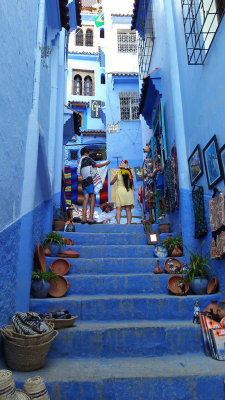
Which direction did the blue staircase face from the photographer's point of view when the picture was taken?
facing the viewer

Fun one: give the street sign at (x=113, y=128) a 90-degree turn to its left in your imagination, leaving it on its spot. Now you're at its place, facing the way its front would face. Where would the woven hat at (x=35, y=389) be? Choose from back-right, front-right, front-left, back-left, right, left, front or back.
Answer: right

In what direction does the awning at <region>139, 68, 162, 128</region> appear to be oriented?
to the viewer's left

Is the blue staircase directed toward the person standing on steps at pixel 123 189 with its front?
no

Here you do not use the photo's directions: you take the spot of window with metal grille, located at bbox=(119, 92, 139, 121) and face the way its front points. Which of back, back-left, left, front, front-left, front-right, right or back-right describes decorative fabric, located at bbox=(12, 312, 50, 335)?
front

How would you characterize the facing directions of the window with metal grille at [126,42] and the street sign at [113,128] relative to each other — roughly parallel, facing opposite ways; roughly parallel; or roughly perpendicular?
roughly parallel

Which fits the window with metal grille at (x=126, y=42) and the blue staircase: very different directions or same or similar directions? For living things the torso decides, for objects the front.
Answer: same or similar directions

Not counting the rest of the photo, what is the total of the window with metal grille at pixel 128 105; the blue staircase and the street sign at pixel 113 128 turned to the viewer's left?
0

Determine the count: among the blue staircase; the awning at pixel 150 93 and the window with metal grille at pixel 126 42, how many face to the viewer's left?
1

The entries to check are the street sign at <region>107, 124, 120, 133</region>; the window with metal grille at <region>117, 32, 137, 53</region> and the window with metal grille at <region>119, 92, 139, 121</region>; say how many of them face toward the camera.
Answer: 3

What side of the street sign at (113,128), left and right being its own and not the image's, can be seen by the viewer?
front

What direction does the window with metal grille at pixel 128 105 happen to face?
toward the camera
